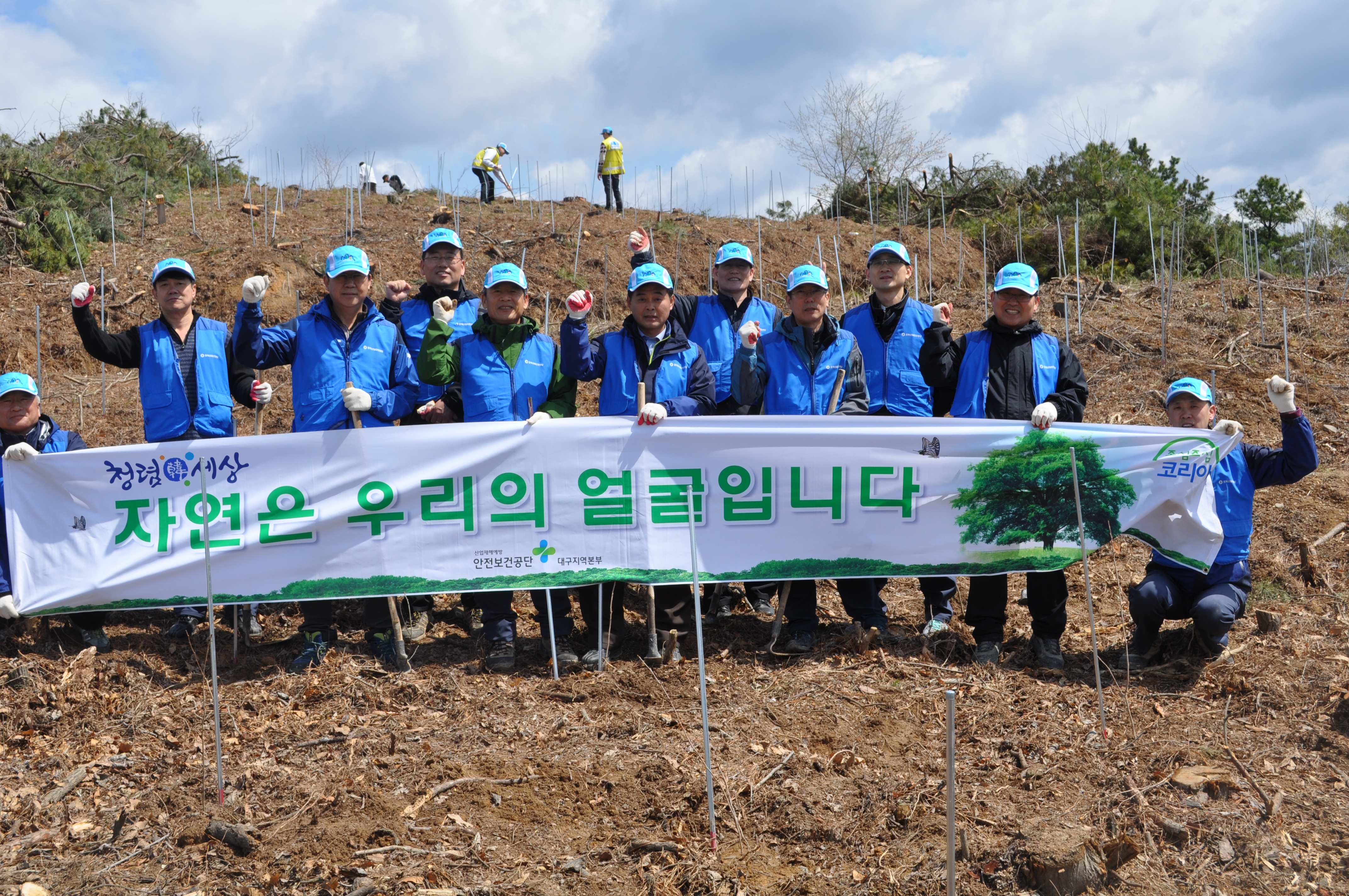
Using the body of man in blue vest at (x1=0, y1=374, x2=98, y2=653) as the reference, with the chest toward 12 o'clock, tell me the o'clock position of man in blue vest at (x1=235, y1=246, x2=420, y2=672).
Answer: man in blue vest at (x1=235, y1=246, x2=420, y2=672) is roughly at 10 o'clock from man in blue vest at (x1=0, y1=374, x2=98, y2=653).

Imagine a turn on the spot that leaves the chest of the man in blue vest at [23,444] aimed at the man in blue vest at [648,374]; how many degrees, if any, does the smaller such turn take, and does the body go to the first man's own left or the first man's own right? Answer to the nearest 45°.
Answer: approximately 45° to the first man's own left

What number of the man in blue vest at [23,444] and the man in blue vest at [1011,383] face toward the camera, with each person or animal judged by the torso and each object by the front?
2

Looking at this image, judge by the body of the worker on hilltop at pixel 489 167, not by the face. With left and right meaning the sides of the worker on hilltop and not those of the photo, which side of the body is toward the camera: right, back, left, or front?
right

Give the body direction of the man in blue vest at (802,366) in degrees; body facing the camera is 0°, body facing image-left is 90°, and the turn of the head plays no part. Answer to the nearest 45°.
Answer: approximately 0°

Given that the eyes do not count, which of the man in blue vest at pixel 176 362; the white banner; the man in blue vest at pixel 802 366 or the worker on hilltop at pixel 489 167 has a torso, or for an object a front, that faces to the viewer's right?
the worker on hilltop

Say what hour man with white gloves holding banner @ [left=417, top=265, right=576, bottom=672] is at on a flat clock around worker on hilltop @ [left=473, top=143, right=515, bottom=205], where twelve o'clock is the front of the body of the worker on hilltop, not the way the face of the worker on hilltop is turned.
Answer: The man with white gloves holding banner is roughly at 3 o'clock from the worker on hilltop.

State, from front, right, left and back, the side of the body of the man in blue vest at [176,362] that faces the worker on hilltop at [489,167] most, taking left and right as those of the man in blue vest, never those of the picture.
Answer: back

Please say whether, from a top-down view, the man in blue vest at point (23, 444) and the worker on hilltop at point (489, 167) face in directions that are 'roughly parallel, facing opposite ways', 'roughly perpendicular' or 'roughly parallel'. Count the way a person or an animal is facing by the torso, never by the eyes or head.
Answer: roughly perpendicular
